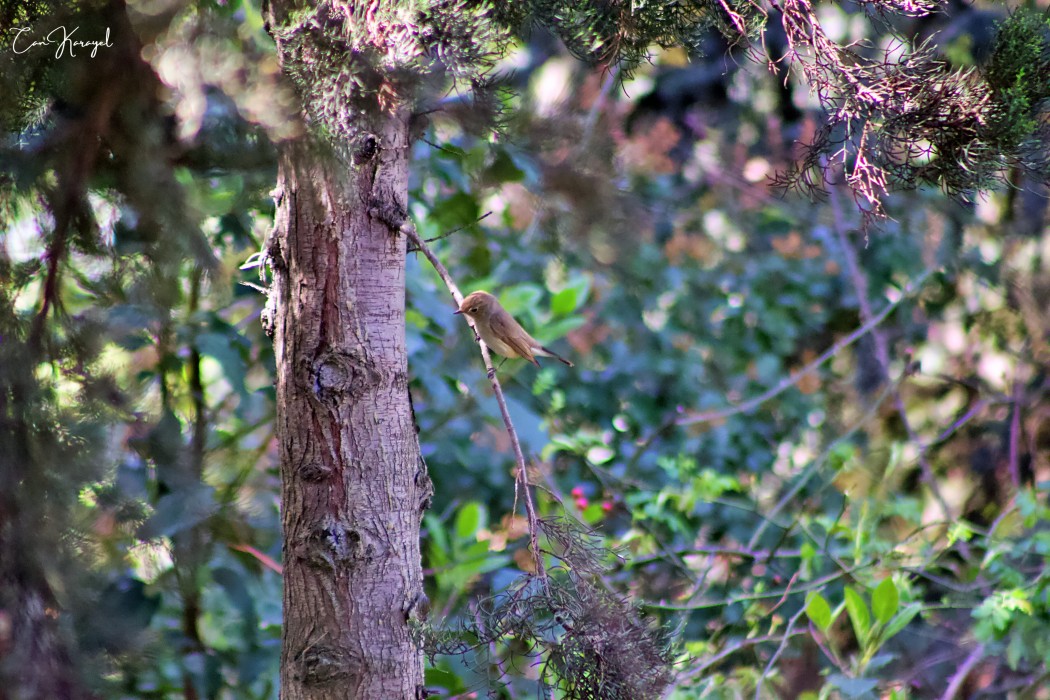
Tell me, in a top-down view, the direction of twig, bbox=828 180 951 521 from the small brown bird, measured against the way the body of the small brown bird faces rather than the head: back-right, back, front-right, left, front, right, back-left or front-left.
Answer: back-right

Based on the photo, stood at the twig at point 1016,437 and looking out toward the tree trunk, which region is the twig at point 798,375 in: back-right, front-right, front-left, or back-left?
front-right

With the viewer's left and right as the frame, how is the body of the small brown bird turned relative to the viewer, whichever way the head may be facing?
facing to the left of the viewer

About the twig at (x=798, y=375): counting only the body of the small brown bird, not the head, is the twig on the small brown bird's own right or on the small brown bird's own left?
on the small brown bird's own right
